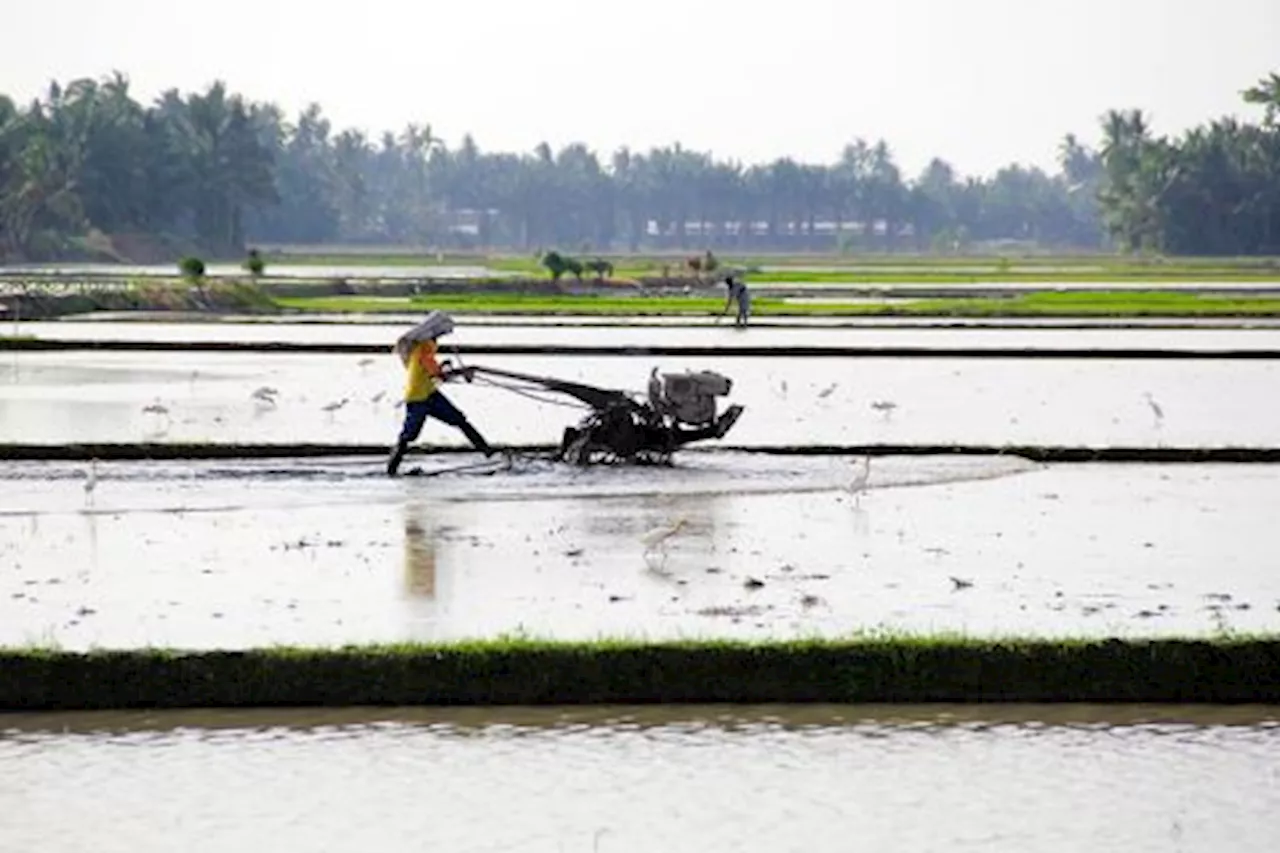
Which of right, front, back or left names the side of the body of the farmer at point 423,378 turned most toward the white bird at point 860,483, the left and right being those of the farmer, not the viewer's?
front

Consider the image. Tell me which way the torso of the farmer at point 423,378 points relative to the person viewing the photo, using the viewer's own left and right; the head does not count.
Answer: facing to the right of the viewer

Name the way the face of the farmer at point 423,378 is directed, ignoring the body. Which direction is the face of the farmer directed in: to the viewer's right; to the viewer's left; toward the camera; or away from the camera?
to the viewer's right
